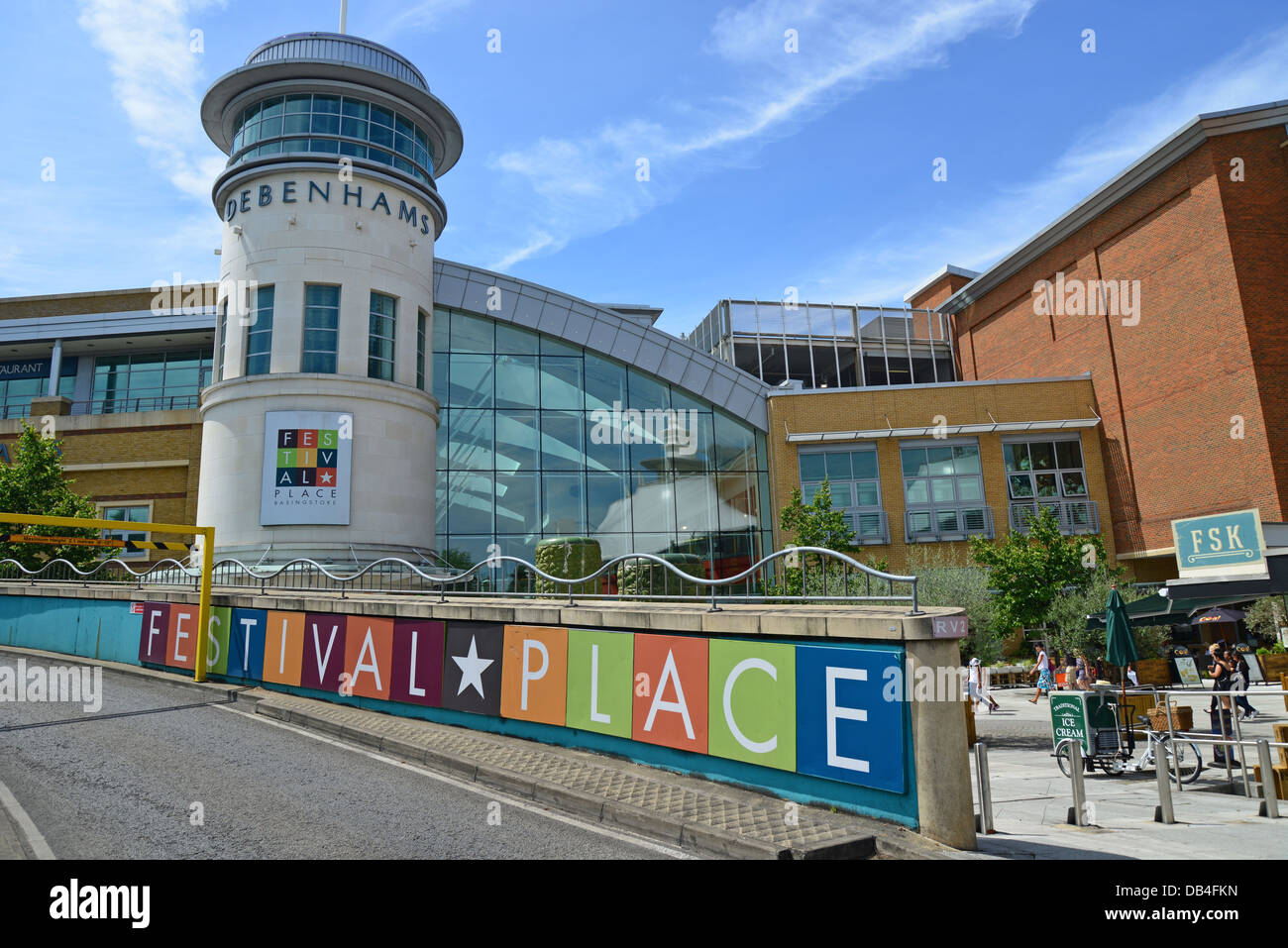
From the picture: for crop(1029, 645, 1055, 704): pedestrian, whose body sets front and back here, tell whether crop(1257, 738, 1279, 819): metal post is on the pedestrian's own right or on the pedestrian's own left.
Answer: on the pedestrian's own left

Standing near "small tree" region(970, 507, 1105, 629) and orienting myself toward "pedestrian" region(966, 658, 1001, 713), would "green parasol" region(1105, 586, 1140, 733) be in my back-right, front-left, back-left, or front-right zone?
front-left

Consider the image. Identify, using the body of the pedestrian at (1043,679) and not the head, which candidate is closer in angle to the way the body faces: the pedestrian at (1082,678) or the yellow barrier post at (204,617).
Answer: the yellow barrier post

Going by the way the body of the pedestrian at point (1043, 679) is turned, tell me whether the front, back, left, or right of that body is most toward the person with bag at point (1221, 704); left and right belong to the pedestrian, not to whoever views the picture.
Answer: left

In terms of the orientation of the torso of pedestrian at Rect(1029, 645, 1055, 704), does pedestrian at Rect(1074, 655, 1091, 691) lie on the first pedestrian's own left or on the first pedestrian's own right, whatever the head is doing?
on the first pedestrian's own left

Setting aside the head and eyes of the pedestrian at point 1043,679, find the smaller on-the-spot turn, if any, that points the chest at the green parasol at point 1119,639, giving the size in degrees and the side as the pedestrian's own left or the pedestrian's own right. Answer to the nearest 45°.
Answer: approximately 90° to the pedestrian's own left

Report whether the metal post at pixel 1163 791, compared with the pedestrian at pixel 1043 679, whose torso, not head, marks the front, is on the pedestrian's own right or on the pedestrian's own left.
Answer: on the pedestrian's own left

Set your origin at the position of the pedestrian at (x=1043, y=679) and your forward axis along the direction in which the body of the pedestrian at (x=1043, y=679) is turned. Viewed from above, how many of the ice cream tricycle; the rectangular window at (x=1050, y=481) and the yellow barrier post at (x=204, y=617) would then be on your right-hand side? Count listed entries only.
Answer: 1
